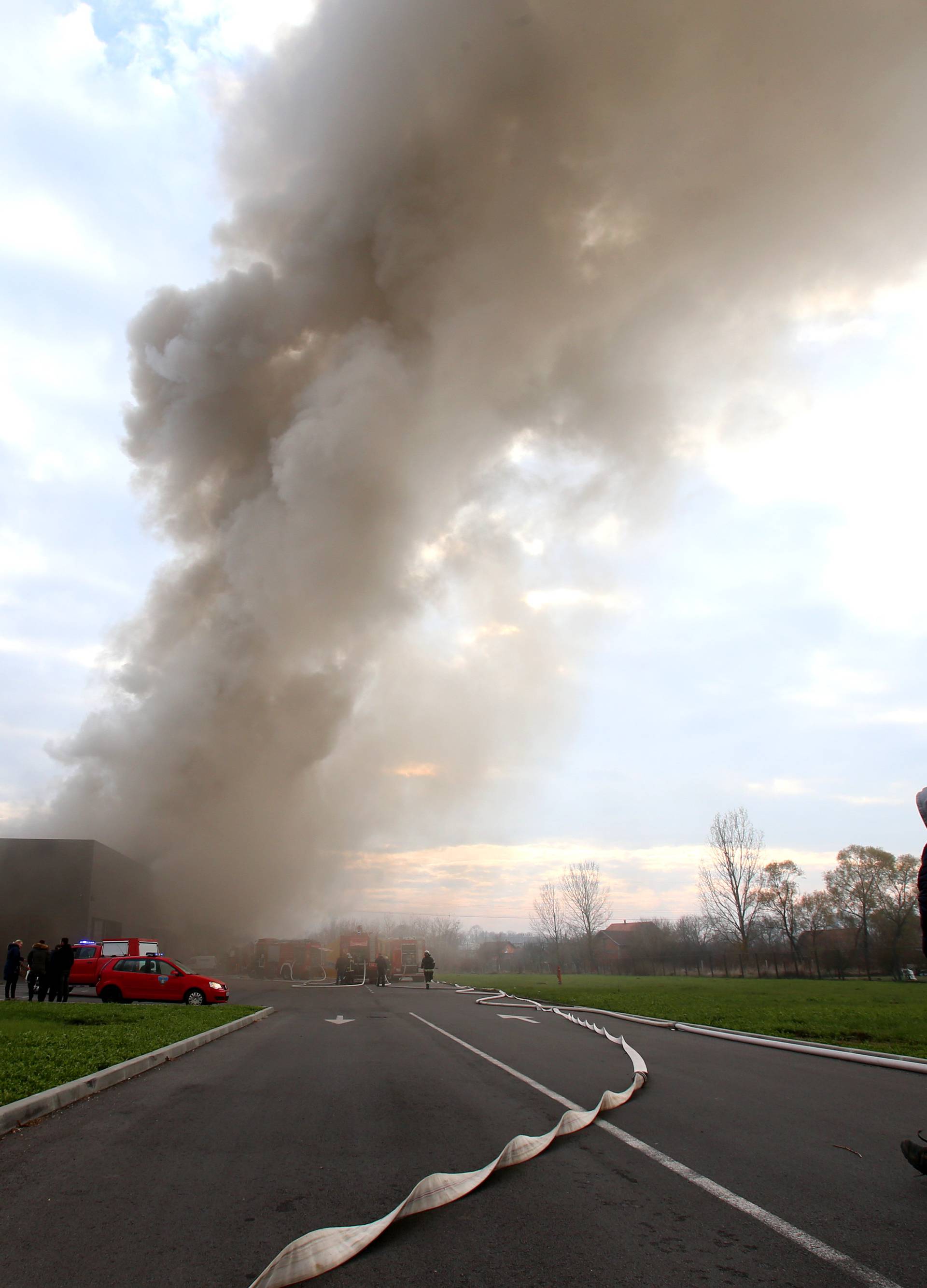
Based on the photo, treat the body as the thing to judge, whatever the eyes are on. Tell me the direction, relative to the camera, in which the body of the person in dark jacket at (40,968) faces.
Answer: away from the camera

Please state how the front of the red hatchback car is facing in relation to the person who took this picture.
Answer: facing to the right of the viewer

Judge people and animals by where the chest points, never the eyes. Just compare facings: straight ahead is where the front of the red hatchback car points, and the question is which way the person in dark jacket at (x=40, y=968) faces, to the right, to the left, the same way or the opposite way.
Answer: to the left

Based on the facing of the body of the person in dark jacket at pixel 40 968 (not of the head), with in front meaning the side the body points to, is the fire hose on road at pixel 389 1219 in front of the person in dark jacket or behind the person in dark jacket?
behind

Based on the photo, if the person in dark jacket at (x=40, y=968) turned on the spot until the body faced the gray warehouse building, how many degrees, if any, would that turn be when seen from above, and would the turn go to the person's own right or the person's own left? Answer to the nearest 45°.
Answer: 0° — they already face it

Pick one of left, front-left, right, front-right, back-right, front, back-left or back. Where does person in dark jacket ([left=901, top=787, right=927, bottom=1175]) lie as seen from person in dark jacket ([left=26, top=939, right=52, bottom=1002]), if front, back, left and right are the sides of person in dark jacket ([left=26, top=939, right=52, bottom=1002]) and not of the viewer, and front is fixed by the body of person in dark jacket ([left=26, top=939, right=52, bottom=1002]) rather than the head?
back

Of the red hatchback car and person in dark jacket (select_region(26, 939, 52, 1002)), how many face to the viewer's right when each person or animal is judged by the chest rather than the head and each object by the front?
1

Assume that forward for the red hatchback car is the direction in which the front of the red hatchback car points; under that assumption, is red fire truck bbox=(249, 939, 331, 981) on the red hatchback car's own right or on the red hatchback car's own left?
on the red hatchback car's own left

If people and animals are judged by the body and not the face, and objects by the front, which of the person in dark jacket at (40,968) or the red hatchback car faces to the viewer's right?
the red hatchback car

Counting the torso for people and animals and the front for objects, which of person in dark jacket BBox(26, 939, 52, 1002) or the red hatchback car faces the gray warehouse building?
the person in dark jacket

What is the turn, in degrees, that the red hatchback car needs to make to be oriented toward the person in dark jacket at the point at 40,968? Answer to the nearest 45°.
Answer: approximately 135° to its right

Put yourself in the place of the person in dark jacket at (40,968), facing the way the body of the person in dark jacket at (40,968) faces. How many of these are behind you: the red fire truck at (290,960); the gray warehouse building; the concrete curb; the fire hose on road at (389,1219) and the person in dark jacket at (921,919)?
3

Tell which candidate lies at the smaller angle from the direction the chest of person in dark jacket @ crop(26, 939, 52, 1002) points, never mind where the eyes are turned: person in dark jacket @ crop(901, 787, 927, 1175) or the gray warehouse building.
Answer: the gray warehouse building

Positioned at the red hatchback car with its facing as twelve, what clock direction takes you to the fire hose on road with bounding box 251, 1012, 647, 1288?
The fire hose on road is roughly at 3 o'clock from the red hatchback car.

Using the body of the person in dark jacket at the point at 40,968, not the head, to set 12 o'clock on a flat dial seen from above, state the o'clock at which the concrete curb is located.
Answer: The concrete curb is roughly at 6 o'clock from the person in dark jacket.
